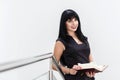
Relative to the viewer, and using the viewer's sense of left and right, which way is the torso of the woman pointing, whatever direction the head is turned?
facing the viewer and to the right of the viewer
